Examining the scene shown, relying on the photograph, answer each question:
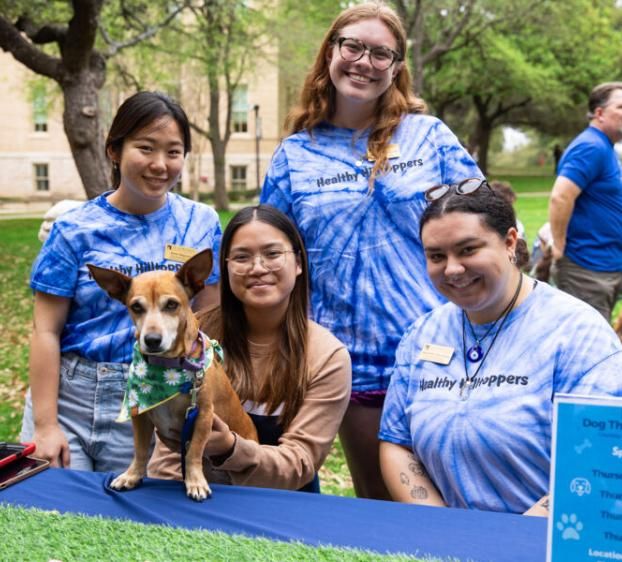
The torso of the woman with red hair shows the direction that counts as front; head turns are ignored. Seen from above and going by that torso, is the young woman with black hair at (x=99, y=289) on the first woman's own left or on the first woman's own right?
on the first woman's own right

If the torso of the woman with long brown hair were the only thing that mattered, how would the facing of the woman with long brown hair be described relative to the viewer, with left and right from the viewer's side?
facing the viewer and to the left of the viewer

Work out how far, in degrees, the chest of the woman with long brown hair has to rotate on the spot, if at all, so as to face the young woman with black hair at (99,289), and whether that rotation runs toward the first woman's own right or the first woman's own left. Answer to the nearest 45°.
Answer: approximately 45° to the first woman's own right

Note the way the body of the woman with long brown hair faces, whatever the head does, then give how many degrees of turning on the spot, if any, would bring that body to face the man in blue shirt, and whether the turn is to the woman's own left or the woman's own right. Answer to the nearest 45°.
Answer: approximately 180°

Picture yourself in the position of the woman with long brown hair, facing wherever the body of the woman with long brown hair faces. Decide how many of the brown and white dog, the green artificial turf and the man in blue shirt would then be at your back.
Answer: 1

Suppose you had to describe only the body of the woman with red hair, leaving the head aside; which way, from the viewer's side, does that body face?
toward the camera

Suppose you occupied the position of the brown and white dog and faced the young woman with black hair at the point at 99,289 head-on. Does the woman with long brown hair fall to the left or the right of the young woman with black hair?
right

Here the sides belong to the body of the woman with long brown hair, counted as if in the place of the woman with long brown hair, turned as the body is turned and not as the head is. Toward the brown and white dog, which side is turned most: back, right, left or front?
front

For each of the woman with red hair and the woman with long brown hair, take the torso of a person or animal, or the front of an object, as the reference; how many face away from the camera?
0

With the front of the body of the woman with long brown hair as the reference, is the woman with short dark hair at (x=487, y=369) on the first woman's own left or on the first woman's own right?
on the first woman's own left

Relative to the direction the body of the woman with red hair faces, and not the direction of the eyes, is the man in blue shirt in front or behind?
behind

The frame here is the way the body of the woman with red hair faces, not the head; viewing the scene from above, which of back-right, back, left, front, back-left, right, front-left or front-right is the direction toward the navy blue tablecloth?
front
